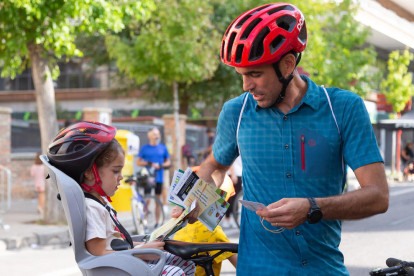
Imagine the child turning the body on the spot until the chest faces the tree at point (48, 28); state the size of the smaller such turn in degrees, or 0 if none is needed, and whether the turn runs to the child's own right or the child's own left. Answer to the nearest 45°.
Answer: approximately 90° to the child's own left

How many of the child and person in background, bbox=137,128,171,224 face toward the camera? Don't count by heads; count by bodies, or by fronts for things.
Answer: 1

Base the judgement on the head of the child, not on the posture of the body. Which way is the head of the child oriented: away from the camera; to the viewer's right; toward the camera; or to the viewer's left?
to the viewer's right

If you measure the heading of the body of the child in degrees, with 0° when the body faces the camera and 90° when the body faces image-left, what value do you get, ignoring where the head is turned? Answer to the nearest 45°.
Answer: approximately 270°

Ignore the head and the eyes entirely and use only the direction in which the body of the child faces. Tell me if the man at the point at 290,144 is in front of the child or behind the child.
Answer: in front

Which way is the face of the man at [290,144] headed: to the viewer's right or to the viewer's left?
to the viewer's left

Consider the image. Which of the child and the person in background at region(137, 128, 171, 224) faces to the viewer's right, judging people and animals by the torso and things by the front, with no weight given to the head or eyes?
the child

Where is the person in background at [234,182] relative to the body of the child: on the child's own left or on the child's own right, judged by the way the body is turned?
on the child's own left

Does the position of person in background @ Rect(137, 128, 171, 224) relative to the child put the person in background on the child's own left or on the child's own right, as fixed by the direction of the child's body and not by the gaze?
on the child's own left

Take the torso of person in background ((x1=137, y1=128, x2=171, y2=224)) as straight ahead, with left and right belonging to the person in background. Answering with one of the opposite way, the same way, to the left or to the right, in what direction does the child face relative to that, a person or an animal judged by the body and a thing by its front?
to the left

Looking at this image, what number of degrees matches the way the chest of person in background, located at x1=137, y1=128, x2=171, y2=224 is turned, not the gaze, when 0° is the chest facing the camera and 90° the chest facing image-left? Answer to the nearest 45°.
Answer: approximately 0°

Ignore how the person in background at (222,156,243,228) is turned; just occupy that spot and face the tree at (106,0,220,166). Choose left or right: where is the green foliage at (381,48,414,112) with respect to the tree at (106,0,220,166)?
right

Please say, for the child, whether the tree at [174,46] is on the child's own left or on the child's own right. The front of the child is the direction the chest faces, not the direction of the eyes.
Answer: on the child's own left

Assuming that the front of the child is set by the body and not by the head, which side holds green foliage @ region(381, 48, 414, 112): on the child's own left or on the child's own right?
on the child's own left

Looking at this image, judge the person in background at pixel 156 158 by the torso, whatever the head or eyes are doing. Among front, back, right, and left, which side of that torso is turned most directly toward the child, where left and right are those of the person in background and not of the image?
front
